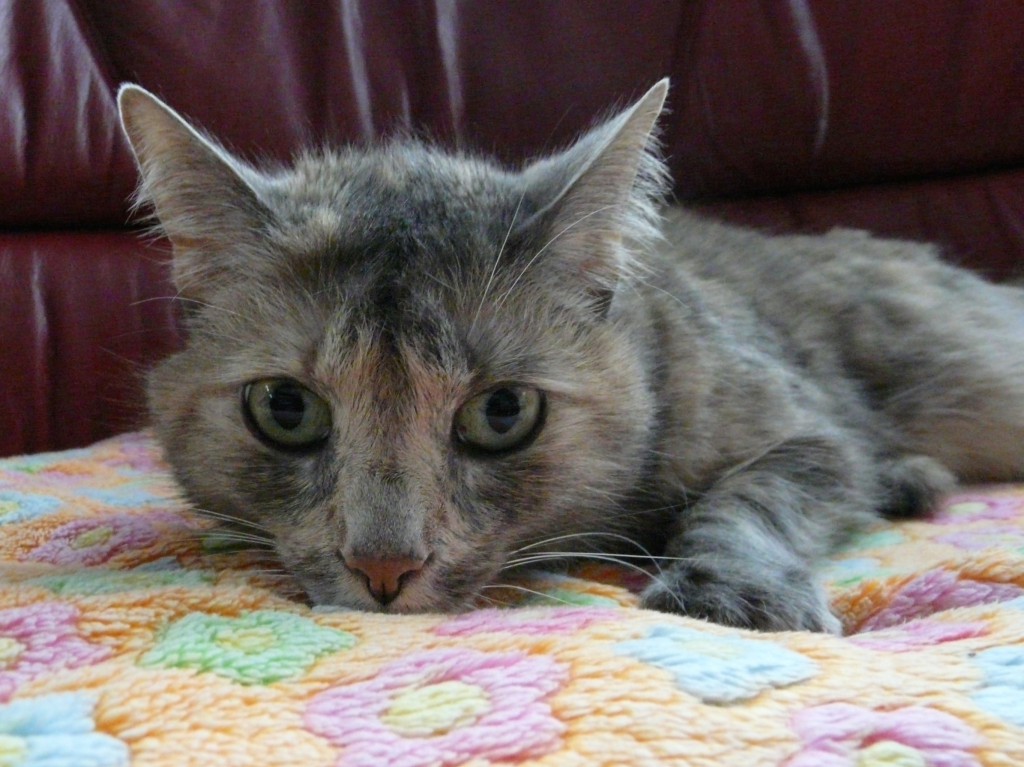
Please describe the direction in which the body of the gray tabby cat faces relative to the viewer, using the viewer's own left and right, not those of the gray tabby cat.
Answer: facing the viewer and to the left of the viewer

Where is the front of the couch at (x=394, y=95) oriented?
toward the camera
